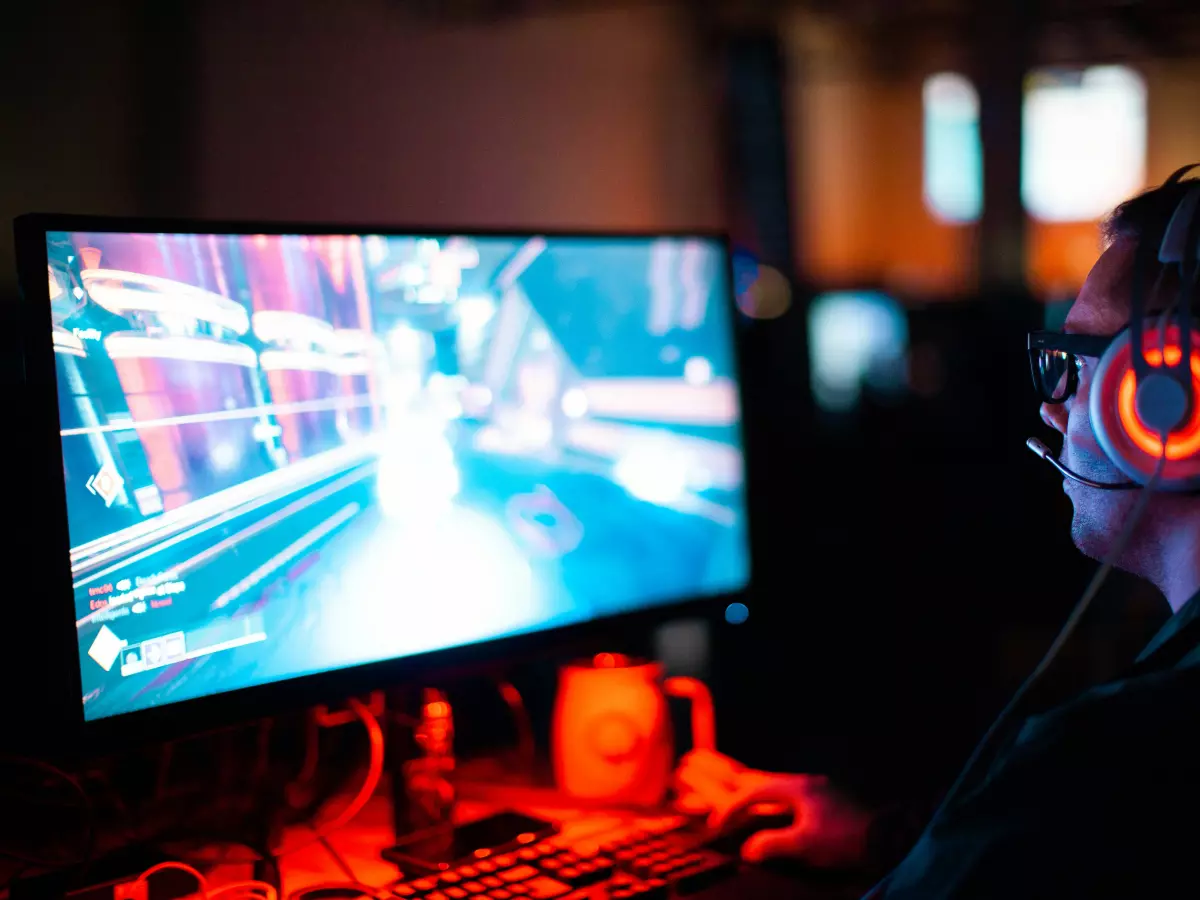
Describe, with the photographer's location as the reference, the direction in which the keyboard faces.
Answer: facing the viewer and to the right of the viewer
